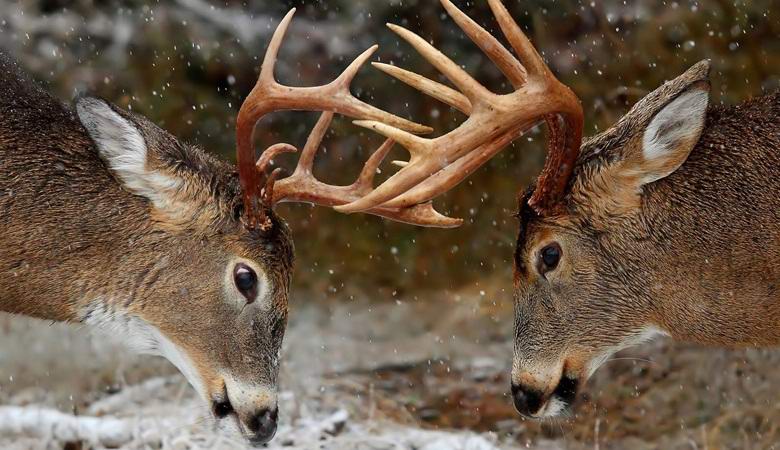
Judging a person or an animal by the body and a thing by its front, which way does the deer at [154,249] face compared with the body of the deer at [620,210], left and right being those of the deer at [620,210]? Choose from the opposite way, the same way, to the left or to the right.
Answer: the opposite way

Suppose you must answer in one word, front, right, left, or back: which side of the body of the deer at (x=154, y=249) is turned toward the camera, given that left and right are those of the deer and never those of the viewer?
right

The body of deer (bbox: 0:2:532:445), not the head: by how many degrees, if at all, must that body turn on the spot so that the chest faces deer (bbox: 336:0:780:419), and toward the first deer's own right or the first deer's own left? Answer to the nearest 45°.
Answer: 0° — it already faces it

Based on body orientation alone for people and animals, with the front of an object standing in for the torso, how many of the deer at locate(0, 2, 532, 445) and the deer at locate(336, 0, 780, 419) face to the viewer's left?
1

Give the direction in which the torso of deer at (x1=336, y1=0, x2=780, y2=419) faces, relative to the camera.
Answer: to the viewer's left

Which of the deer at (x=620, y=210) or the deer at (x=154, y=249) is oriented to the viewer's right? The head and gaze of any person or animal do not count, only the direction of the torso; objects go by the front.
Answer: the deer at (x=154, y=249)

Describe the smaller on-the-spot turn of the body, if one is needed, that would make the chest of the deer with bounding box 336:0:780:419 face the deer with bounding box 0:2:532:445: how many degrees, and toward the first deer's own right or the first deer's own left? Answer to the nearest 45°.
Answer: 0° — it already faces it
